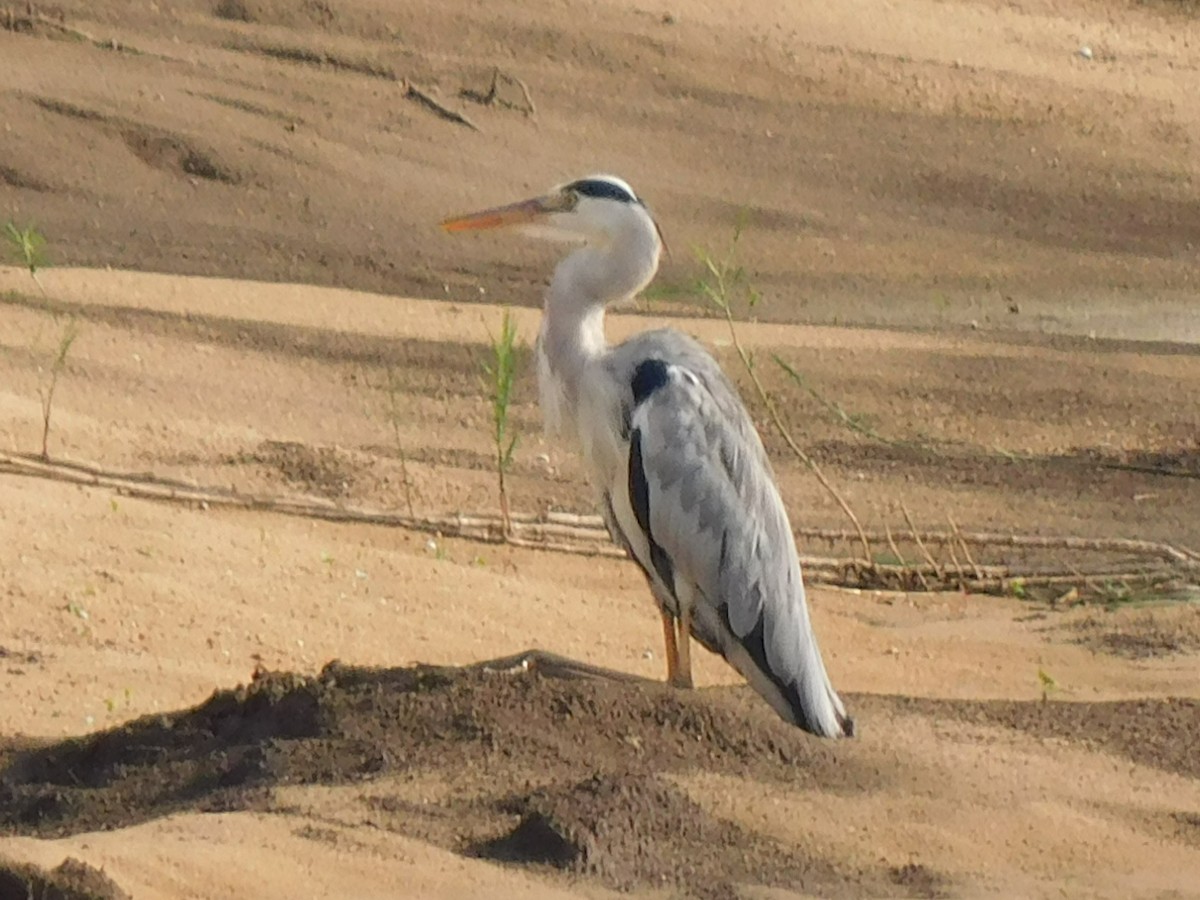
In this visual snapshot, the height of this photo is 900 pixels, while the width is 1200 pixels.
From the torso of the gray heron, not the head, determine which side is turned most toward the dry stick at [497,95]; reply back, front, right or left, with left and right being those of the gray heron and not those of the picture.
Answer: right

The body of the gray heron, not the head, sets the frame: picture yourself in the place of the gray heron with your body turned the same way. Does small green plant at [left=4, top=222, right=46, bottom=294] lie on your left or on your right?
on your right

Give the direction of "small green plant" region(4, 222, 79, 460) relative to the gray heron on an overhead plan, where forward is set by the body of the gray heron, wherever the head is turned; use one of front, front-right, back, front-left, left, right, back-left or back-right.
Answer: front-right

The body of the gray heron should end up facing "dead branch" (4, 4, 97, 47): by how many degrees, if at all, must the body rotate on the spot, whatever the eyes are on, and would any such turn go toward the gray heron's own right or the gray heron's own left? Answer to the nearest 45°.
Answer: approximately 45° to the gray heron's own right

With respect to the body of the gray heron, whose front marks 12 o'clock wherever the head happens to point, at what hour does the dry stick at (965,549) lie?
The dry stick is roughly at 4 o'clock from the gray heron.

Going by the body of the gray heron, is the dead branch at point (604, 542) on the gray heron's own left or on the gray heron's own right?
on the gray heron's own right

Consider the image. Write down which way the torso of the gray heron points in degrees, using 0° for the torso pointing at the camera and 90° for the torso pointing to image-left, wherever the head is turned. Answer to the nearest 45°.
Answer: approximately 90°

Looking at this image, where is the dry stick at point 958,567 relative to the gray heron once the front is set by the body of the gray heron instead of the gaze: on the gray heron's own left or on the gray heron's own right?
on the gray heron's own right
